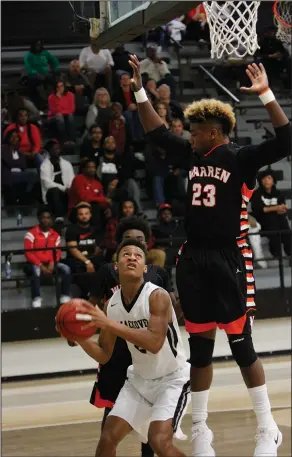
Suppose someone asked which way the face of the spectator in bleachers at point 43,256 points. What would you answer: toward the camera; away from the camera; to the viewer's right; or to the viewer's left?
toward the camera

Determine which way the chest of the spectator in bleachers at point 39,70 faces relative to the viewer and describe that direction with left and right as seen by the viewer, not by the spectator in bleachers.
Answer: facing the viewer

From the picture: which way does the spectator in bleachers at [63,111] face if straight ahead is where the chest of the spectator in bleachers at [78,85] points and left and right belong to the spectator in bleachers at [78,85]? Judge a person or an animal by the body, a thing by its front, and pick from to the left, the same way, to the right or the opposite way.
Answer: the same way

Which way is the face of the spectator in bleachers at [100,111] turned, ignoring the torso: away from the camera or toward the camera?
toward the camera

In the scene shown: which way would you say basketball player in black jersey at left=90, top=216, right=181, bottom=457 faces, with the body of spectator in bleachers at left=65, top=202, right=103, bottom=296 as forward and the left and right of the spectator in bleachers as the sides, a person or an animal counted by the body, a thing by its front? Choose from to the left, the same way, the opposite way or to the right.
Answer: the same way

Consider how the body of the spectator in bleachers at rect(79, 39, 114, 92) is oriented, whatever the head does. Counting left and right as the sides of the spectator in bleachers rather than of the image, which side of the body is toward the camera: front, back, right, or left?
front

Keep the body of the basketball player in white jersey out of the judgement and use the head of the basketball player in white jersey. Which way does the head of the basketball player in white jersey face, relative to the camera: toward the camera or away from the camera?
toward the camera

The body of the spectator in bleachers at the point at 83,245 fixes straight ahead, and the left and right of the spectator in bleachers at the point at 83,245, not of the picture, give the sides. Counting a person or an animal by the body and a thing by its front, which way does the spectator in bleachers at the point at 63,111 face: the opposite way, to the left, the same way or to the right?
the same way

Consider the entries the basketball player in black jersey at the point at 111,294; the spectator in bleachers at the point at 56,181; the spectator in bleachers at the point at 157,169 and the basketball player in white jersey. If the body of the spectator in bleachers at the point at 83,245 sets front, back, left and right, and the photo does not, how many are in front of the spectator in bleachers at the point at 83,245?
2

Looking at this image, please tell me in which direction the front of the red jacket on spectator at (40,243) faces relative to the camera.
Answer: toward the camera

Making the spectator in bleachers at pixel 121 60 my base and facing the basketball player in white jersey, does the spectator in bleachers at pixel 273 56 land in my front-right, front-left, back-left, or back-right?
back-left

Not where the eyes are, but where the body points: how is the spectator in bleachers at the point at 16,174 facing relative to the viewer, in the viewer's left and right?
facing the viewer and to the right of the viewer

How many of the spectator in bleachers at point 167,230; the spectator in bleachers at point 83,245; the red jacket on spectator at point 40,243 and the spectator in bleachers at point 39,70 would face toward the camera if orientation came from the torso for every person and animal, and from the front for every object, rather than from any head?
4

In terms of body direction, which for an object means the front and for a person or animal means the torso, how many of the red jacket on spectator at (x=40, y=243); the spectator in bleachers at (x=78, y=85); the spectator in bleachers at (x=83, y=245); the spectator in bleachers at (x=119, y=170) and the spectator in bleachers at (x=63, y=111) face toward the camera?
5
